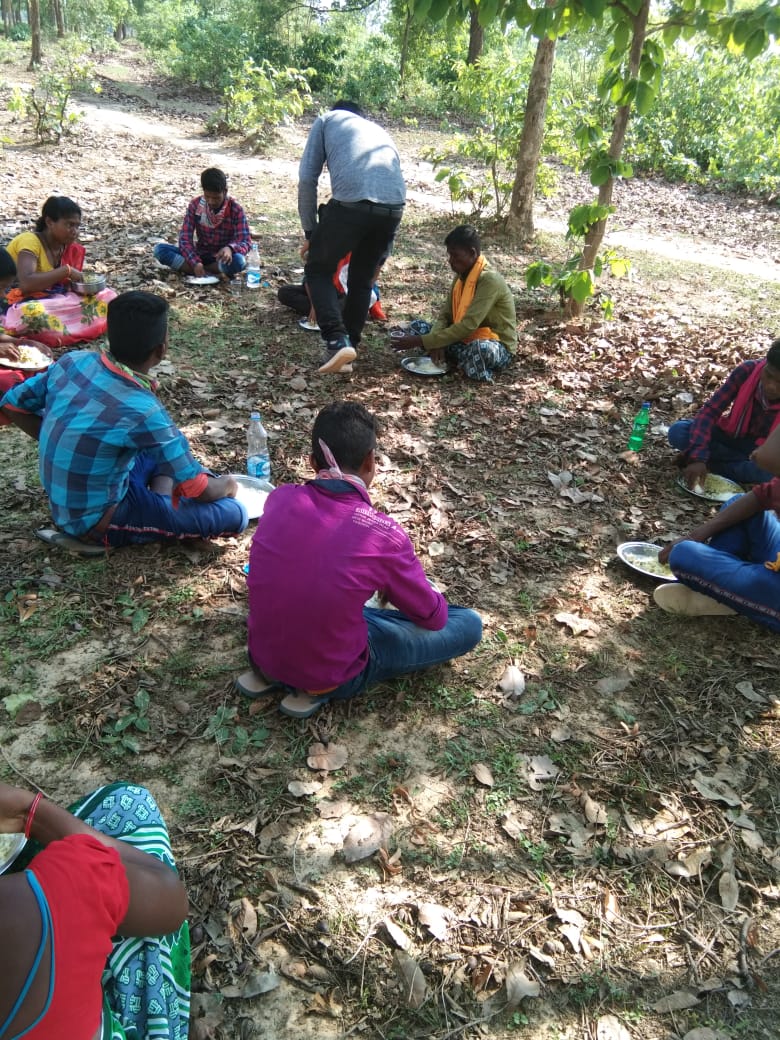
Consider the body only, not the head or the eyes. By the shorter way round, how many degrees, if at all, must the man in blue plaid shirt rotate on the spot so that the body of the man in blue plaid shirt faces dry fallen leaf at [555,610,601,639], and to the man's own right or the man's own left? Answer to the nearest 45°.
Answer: approximately 90° to the man's own right

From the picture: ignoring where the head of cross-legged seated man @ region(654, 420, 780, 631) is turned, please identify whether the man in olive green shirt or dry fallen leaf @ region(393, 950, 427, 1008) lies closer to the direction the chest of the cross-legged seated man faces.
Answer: the man in olive green shirt

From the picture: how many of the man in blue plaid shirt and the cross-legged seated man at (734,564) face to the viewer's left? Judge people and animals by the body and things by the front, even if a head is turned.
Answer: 1

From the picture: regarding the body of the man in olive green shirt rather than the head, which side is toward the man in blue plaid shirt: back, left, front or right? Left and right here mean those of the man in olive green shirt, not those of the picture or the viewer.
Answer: front

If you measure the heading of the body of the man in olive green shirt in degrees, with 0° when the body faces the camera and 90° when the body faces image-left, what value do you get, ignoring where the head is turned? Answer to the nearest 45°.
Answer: approximately 45°

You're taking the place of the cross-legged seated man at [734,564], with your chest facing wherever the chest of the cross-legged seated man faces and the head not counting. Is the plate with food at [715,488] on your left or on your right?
on your right

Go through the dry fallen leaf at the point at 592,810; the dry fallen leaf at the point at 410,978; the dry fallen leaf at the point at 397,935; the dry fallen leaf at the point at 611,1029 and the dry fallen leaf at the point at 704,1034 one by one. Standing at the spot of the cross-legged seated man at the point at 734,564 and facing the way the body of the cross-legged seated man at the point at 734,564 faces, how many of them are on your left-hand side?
5

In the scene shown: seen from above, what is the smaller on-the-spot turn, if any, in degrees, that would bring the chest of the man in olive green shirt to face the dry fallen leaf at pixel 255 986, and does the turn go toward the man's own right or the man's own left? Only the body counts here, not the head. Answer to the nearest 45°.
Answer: approximately 45° to the man's own left

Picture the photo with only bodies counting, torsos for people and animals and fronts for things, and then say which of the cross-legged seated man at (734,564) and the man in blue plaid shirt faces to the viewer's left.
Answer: the cross-legged seated man

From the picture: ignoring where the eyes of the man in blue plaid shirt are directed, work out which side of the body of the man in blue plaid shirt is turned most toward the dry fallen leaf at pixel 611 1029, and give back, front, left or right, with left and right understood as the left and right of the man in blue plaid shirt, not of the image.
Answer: right

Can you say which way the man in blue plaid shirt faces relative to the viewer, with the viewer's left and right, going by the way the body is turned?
facing away from the viewer and to the right of the viewer

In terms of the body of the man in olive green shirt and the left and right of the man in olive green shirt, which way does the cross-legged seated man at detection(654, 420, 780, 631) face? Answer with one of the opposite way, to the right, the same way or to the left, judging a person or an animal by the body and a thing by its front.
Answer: the same way

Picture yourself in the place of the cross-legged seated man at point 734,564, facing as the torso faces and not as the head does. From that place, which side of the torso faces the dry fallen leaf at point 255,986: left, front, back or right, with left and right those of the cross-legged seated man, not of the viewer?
left

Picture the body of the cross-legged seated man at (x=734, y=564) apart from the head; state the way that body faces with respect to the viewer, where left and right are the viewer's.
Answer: facing to the left of the viewer
